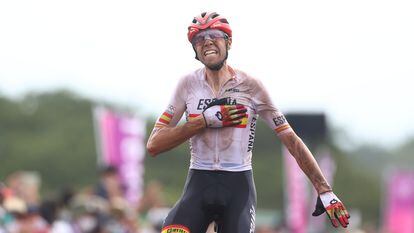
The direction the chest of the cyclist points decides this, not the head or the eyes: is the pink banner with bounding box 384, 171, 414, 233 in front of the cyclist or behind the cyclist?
behind

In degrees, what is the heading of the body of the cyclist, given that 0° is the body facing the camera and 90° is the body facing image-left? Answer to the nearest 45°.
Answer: approximately 0°

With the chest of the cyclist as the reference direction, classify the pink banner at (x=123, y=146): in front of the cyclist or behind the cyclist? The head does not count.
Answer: behind

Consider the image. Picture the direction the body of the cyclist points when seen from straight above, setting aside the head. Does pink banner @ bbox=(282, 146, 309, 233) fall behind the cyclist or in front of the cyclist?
behind
